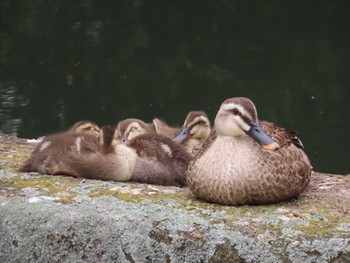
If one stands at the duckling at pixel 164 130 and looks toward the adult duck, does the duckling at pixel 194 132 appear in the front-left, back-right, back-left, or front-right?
front-left

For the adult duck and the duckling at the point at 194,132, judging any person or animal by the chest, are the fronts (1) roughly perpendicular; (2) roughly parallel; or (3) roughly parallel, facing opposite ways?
roughly parallel

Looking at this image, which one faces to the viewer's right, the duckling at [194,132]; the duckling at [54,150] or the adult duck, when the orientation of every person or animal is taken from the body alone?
the duckling at [54,150]

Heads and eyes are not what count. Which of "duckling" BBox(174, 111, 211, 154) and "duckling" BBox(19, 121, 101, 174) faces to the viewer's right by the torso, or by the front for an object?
"duckling" BBox(19, 121, 101, 174)

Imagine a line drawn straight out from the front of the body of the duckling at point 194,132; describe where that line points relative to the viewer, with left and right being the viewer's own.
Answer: facing the viewer and to the left of the viewer

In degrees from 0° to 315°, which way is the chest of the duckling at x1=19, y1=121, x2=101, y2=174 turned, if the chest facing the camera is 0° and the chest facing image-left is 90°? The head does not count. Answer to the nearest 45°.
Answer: approximately 270°

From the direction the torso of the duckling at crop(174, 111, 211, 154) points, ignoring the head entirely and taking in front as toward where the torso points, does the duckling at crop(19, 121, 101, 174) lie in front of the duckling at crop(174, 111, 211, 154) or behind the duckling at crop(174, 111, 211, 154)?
in front

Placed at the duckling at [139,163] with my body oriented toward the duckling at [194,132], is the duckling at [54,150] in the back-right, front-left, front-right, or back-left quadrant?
back-left
